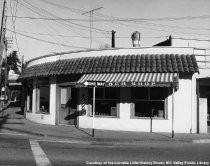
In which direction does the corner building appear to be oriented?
toward the camera
